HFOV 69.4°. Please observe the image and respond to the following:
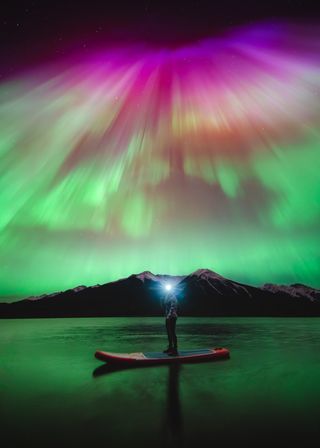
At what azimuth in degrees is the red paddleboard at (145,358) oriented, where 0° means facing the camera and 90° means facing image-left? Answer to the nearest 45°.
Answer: approximately 90°
